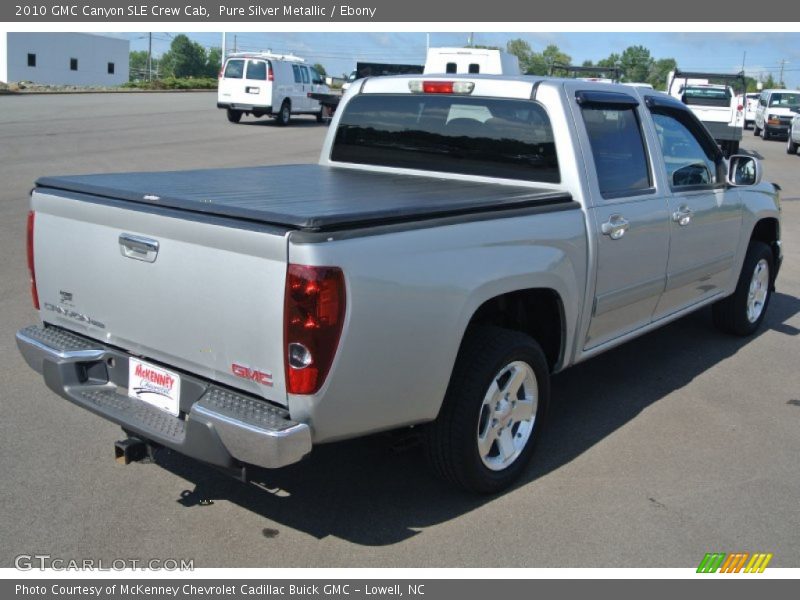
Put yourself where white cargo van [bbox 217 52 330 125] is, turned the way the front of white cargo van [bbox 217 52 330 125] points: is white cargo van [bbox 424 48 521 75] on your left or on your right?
on your right

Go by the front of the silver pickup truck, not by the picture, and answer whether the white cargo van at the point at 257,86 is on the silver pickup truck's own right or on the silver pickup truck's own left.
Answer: on the silver pickup truck's own left

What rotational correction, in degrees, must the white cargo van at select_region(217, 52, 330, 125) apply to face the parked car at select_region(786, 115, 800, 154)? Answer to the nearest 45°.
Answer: approximately 45° to its right

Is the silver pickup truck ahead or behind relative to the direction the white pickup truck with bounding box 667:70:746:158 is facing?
behind

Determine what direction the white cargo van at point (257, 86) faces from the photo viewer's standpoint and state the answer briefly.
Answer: facing away from the viewer and to the right of the viewer

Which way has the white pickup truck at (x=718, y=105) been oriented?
away from the camera

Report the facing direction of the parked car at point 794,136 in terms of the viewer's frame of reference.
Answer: facing the viewer and to the right of the viewer

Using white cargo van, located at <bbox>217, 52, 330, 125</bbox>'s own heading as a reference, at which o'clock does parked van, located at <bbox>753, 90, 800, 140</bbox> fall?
The parked van is roughly at 1 o'clock from the white cargo van.

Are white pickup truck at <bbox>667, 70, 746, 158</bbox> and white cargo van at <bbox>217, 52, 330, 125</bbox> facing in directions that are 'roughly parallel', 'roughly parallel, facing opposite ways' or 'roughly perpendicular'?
roughly parallel

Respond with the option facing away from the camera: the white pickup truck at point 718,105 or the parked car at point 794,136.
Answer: the white pickup truck

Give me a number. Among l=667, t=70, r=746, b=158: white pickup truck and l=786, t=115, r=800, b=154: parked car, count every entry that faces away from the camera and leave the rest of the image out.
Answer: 1

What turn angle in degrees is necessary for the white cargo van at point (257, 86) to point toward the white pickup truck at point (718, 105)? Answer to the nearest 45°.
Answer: approximately 90° to its right

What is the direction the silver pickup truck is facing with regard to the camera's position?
facing away from the viewer and to the right of the viewer

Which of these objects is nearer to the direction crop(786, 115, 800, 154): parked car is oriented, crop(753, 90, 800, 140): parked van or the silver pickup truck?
the silver pickup truck

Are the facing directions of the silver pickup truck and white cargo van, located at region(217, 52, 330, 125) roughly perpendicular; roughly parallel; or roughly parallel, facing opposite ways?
roughly parallel

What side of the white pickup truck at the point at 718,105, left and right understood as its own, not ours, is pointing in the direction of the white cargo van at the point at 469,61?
left
